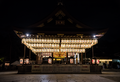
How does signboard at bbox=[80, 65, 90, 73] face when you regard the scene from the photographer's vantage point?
facing the viewer

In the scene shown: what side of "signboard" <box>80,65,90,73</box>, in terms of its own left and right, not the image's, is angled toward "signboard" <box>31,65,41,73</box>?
right
